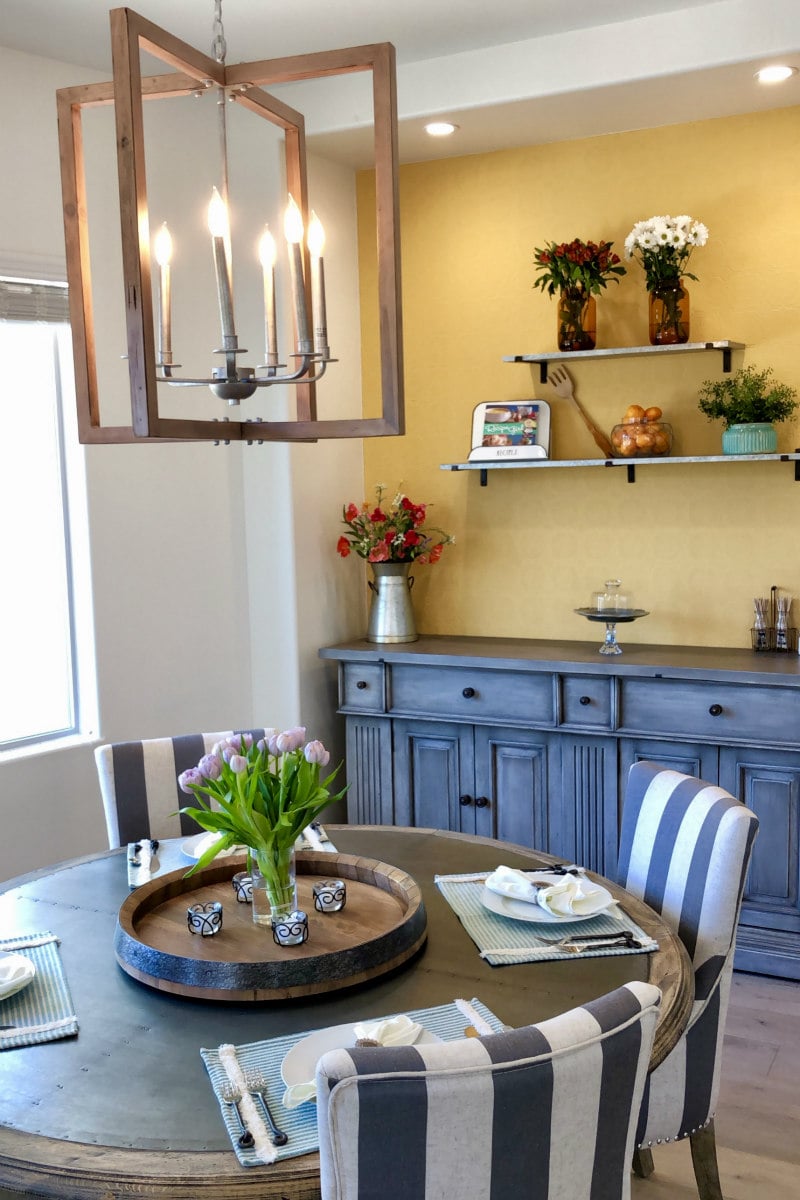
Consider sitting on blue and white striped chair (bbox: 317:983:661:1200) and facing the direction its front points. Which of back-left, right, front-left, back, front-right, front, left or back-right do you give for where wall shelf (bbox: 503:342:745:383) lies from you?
front-right

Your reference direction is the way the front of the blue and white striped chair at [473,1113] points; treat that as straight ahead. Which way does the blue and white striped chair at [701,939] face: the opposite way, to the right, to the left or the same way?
to the left

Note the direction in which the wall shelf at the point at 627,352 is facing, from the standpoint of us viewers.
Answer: facing the viewer and to the left of the viewer

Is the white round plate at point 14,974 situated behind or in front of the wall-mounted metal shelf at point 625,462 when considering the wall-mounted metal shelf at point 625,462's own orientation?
in front

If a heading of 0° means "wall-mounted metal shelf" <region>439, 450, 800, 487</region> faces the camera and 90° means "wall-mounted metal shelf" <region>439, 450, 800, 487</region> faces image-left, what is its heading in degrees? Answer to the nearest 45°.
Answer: approximately 45°

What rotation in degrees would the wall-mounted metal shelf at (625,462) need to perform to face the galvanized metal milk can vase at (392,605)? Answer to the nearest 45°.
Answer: approximately 45° to its right

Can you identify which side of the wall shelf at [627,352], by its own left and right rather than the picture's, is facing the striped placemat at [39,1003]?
front
